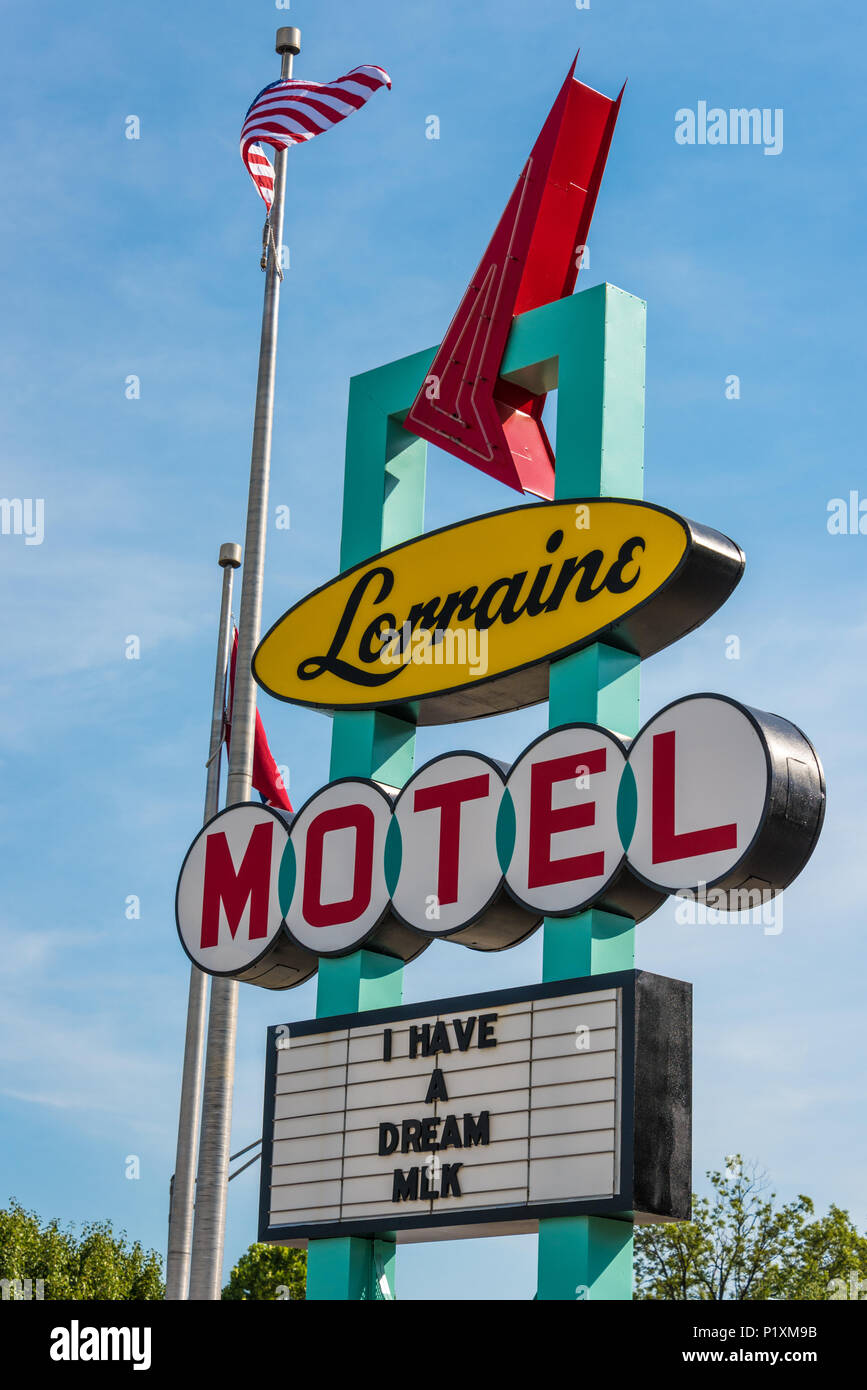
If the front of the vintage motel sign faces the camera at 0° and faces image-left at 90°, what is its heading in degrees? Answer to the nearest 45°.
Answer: approximately 45°

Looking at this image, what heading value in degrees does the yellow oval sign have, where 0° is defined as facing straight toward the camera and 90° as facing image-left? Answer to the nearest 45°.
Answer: approximately 45°

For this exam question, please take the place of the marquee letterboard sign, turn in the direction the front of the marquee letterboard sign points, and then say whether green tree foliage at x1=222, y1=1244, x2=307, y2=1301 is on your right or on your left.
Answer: on your right

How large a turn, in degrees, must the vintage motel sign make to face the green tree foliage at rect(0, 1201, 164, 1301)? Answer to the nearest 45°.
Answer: approximately 135° to its right
